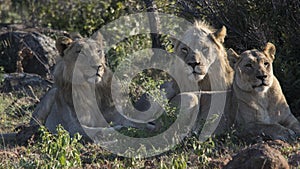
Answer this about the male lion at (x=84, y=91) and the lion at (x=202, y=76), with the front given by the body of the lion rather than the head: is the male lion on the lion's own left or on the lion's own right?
on the lion's own right

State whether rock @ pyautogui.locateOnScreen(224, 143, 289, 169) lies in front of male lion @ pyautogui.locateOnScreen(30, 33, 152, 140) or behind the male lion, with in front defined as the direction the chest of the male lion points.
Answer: in front

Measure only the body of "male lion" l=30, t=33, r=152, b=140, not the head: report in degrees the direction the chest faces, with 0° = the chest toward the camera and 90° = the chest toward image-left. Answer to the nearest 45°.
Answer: approximately 315°

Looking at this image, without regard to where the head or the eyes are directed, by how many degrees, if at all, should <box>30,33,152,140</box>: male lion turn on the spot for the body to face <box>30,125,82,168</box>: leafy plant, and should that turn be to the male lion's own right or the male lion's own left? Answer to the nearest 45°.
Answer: approximately 45° to the male lion's own right

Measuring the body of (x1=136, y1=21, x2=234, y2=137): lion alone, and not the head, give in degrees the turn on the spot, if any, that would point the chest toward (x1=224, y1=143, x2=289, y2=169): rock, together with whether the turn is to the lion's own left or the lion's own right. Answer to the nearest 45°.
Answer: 0° — it already faces it

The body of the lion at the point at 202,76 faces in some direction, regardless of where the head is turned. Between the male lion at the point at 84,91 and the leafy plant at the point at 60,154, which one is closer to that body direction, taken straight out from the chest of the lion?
the leafy plant

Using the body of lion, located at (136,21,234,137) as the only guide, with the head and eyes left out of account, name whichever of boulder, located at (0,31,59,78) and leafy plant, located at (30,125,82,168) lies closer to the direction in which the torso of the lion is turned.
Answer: the leafy plant

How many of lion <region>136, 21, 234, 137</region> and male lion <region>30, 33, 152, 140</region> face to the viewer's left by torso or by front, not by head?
0

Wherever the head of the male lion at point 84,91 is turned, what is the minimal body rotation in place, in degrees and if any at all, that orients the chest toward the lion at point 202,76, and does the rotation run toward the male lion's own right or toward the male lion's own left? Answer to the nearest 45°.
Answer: approximately 45° to the male lion's own left

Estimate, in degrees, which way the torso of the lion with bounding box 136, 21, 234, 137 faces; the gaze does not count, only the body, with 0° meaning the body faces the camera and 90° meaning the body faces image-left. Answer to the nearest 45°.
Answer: approximately 0°

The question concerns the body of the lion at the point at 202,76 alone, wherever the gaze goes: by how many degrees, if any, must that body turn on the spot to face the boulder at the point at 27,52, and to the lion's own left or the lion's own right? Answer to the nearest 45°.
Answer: approximately 135° to the lion's own right
